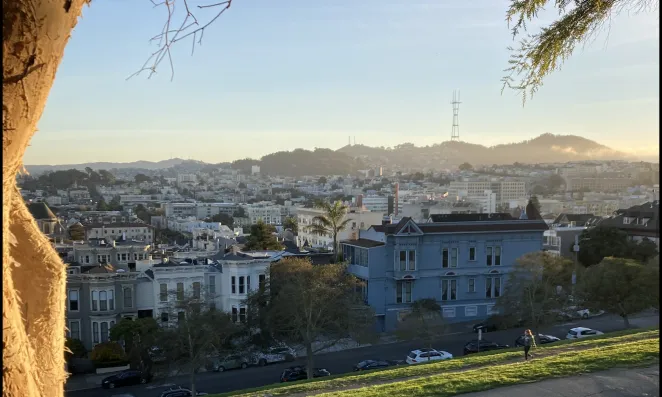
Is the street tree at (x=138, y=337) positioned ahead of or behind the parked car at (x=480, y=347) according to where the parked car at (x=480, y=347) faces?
behind

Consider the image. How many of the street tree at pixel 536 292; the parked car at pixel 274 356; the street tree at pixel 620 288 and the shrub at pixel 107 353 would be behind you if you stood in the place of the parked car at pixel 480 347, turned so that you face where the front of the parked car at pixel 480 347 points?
2

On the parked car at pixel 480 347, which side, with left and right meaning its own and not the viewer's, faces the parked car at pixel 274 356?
back

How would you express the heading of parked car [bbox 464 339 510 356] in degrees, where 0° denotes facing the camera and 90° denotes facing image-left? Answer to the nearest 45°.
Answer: approximately 270°

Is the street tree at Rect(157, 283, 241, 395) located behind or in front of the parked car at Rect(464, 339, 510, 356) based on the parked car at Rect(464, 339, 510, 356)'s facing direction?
behind

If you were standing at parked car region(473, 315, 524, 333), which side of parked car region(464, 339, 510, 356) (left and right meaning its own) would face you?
left

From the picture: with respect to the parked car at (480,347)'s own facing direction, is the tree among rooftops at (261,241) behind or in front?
behind

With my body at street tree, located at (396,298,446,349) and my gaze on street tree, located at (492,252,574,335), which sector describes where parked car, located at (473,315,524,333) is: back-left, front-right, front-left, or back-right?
front-left

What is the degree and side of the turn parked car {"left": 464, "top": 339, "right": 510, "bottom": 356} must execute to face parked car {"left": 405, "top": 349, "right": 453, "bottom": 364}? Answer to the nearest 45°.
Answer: approximately 135° to its right
